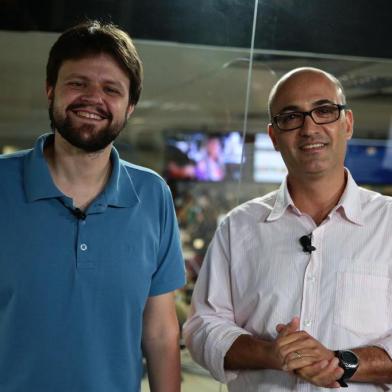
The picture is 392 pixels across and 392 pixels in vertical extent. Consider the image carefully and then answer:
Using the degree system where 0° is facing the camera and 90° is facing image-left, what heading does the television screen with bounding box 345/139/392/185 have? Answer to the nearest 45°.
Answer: approximately 0°

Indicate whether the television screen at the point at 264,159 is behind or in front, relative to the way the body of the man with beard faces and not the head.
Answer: behind

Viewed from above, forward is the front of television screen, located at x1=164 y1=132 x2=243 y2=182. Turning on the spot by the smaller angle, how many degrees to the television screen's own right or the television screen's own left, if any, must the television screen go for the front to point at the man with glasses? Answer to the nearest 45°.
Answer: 0° — it already faces them

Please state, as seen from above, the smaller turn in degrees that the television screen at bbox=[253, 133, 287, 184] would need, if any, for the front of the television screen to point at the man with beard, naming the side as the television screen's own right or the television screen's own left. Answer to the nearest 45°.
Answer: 0° — it already faces them

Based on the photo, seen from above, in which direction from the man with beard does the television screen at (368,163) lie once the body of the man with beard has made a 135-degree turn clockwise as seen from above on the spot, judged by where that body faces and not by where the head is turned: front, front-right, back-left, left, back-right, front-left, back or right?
right

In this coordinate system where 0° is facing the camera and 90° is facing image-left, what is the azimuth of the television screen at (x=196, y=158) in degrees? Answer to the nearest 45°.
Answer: approximately 0°

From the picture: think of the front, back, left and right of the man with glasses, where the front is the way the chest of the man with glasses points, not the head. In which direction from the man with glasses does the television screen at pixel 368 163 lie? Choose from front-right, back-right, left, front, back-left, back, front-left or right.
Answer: back
